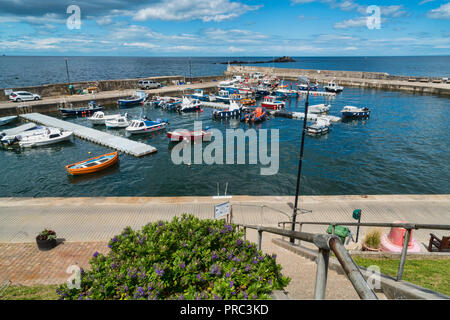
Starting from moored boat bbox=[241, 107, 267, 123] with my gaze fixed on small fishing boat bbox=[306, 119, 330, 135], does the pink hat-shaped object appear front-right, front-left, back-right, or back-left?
front-right

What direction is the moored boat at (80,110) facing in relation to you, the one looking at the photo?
facing to the left of the viewer

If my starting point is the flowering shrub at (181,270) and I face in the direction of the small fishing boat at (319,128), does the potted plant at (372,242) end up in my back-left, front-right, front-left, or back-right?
front-right

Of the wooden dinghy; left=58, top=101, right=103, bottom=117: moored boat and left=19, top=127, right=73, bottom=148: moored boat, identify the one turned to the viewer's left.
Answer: left=58, top=101, right=103, bottom=117: moored boat

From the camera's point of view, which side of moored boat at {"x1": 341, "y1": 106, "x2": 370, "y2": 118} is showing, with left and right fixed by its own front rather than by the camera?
left

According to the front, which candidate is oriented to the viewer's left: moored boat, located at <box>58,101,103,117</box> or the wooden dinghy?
the moored boat
